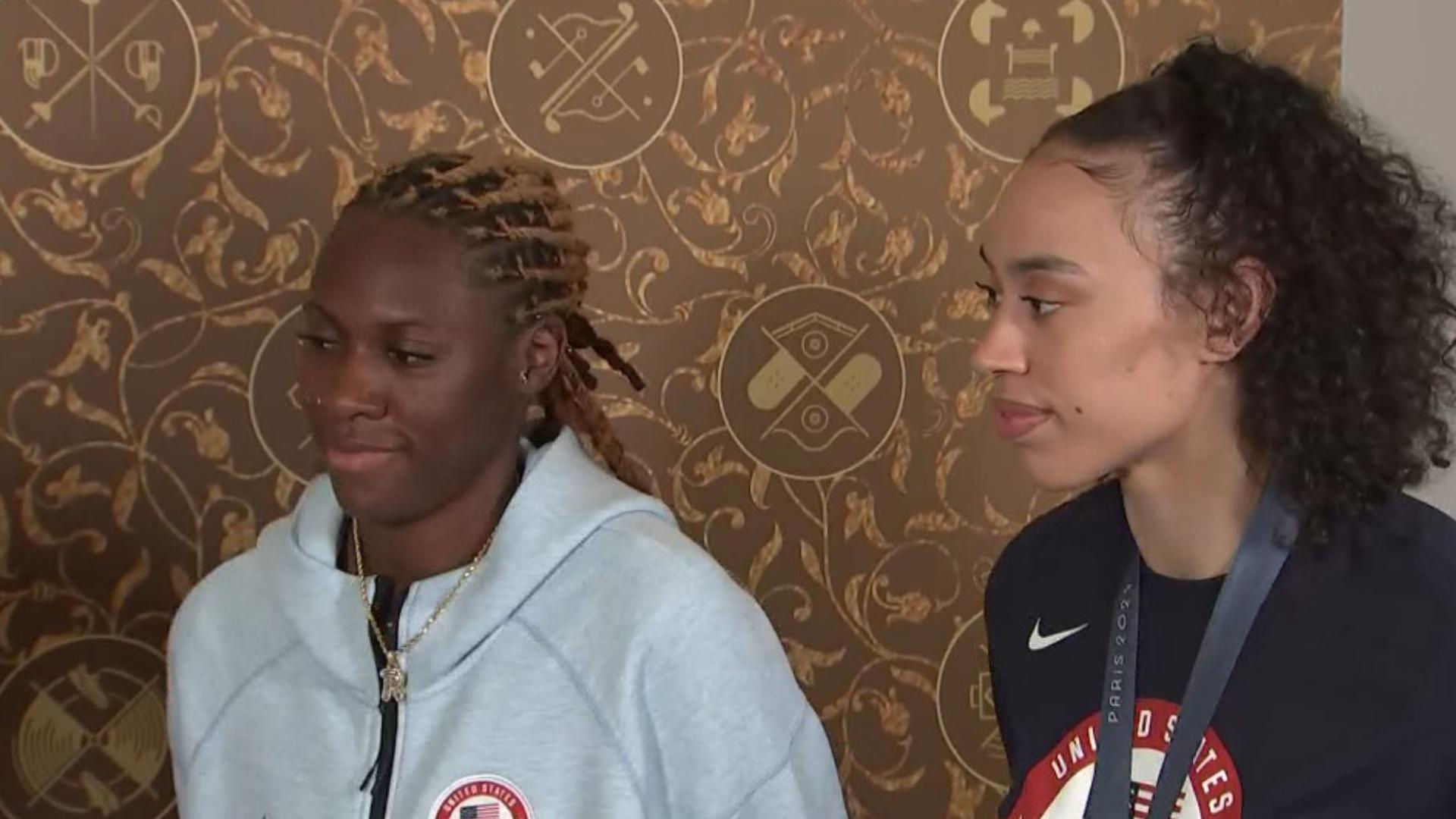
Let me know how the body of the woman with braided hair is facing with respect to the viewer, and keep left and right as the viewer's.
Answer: facing the viewer and to the left of the viewer

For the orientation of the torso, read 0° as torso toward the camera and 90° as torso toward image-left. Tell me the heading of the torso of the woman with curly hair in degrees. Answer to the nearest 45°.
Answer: approximately 45°

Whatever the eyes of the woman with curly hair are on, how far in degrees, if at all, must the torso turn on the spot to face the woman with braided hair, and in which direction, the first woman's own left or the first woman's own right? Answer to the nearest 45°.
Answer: approximately 45° to the first woman's own right

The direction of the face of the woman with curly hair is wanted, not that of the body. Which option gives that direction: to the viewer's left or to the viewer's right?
to the viewer's left

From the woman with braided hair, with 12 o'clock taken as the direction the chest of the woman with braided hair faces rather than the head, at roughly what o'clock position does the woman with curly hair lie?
The woman with curly hair is roughly at 8 o'clock from the woman with braided hair.

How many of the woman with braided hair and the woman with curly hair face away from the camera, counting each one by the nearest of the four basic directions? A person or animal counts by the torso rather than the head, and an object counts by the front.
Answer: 0

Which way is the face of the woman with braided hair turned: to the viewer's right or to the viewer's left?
to the viewer's left
